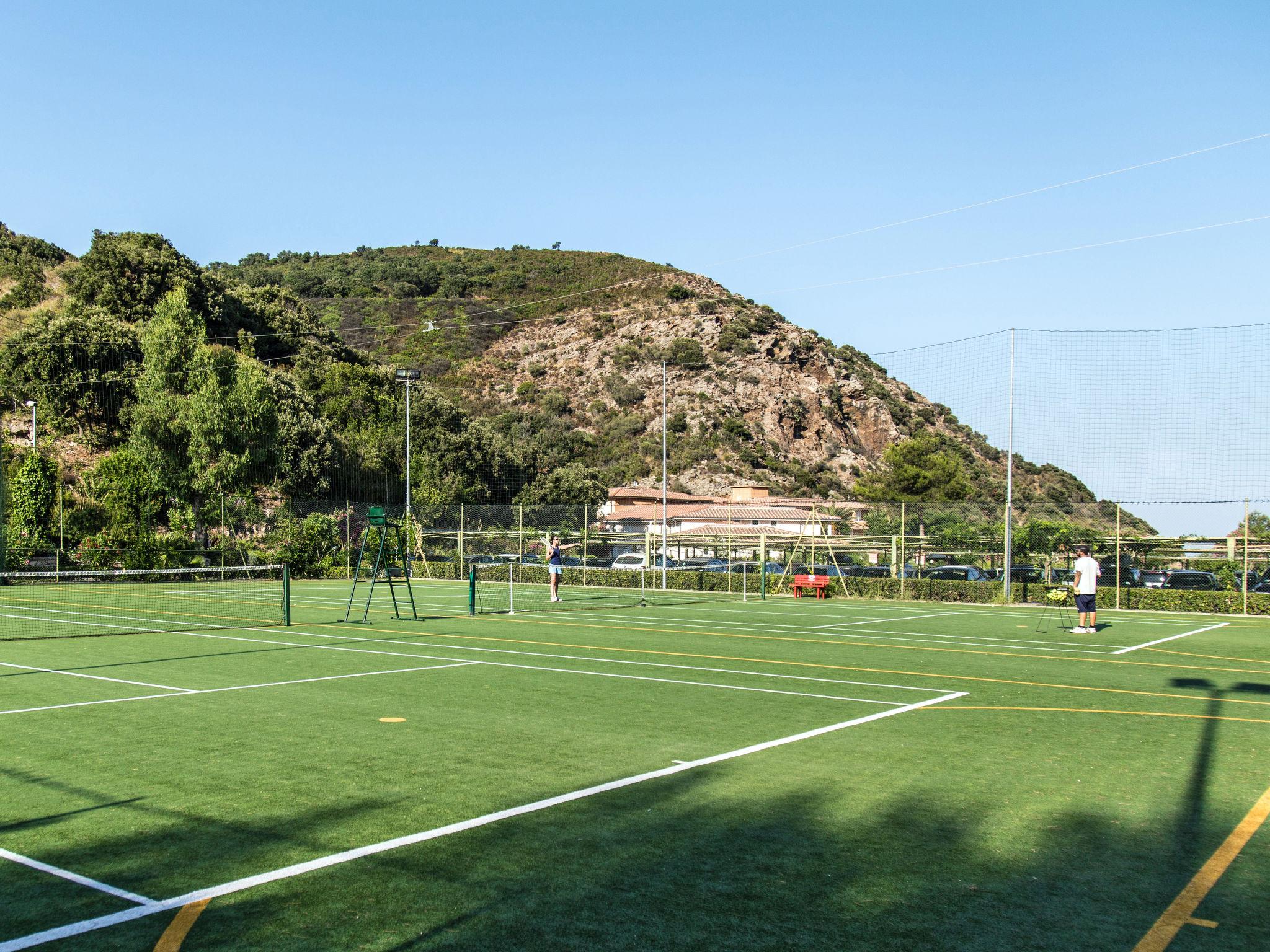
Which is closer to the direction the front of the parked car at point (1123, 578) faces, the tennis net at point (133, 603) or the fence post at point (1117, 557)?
the fence post

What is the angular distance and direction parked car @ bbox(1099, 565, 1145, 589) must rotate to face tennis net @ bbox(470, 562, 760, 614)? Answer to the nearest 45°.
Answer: approximately 135° to its right

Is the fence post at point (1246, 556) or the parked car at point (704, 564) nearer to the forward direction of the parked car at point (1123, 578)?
the fence post

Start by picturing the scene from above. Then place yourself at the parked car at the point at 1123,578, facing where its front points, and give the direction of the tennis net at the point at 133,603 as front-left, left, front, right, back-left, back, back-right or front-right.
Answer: right

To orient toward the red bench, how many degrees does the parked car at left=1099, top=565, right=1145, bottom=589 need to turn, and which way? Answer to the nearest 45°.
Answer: approximately 135° to its right

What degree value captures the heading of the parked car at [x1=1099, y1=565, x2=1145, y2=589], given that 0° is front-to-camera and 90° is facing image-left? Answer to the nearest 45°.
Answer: approximately 315°

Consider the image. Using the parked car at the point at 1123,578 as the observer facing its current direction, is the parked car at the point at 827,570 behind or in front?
behind
